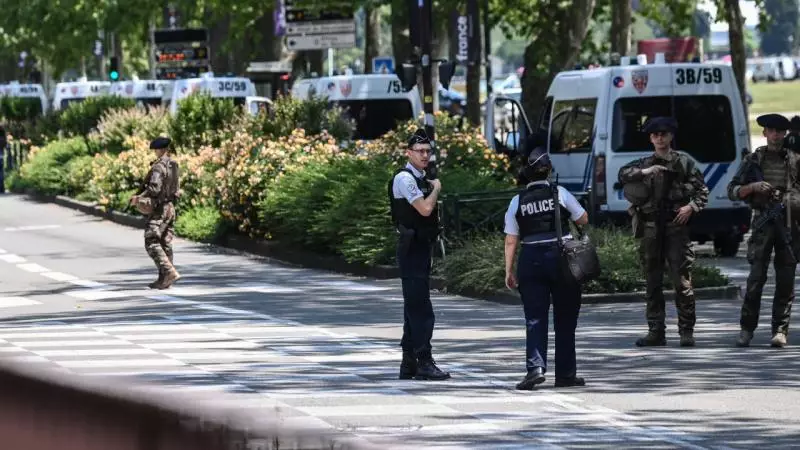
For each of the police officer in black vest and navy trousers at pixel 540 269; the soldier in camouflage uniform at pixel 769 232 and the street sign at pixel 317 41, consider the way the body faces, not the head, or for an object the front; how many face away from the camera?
1

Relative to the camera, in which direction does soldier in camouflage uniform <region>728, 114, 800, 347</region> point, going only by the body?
toward the camera

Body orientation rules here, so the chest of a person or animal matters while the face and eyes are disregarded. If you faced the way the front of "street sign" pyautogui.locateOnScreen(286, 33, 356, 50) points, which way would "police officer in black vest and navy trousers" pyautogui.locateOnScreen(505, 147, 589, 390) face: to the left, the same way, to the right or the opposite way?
the opposite way

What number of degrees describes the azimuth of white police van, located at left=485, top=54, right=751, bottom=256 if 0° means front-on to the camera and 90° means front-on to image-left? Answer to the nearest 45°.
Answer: approximately 135°

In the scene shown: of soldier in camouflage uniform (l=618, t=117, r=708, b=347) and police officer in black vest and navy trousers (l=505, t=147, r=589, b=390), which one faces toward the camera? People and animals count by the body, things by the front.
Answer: the soldier in camouflage uniform

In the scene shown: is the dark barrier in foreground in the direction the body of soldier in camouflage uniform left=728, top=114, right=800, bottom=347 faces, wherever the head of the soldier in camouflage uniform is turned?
yes

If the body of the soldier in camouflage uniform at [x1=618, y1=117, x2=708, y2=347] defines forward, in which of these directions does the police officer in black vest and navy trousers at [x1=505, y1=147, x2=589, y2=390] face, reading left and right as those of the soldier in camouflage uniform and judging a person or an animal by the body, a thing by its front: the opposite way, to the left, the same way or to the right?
the opposite way

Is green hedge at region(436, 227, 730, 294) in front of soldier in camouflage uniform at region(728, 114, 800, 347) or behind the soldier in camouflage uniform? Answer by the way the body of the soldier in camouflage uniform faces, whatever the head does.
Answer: behind

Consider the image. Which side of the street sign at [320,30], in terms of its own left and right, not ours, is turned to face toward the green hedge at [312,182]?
front

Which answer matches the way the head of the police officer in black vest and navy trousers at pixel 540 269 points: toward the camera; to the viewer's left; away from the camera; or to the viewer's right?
away from the camera

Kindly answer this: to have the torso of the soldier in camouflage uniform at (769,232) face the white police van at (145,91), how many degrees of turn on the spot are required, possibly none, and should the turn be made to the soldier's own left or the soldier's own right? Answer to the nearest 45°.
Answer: approximately 135° to the soldier's own right

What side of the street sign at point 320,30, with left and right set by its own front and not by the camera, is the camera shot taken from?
front

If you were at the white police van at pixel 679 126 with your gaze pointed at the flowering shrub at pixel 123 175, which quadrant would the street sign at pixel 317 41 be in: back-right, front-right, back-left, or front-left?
front-right

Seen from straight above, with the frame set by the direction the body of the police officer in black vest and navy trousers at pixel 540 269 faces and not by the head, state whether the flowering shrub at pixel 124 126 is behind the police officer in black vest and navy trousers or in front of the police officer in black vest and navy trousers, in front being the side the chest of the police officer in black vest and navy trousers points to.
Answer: in front

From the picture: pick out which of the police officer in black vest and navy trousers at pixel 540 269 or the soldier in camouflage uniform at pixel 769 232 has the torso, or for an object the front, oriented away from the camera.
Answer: the police officer in black vest and navy trousers
